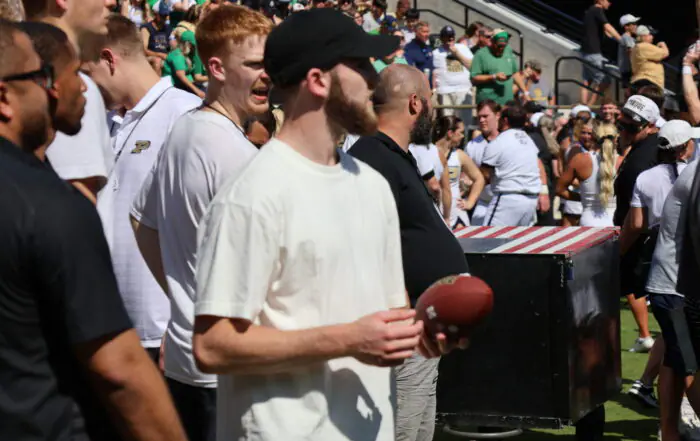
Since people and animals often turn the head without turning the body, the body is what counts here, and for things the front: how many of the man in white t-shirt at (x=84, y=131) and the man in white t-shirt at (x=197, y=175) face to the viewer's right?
2

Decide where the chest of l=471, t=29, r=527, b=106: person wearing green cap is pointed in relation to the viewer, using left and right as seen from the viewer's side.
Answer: facing the viewer

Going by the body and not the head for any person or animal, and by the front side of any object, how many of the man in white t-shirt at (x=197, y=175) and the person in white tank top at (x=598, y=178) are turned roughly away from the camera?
1

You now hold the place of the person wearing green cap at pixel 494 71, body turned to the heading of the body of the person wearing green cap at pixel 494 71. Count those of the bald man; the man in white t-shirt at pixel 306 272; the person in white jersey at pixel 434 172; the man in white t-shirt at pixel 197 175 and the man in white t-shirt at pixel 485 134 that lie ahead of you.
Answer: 5

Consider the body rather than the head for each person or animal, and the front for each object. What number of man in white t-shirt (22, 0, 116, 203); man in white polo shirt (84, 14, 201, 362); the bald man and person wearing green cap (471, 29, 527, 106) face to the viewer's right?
2

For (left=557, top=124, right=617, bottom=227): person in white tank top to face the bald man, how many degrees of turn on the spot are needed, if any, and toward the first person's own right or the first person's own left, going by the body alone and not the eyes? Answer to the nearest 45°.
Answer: approximately 180°

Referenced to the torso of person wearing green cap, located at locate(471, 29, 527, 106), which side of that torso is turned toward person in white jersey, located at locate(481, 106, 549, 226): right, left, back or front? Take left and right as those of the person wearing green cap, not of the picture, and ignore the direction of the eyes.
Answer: front

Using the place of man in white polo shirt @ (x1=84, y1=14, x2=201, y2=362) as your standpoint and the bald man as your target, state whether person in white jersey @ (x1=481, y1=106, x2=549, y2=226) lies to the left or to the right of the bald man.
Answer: left

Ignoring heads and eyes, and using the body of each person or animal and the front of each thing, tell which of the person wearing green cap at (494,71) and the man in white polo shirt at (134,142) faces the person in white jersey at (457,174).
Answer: the person wearing green cap

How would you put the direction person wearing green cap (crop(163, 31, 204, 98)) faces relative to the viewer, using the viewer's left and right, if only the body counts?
facing the viewer and to the right of the viewer

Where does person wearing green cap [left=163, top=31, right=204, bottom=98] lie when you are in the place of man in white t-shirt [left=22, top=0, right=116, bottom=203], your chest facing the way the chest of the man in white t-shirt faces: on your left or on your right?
on your left

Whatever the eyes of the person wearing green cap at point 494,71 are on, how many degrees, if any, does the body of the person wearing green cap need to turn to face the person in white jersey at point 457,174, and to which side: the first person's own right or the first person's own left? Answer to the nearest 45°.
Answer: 0° — they already face them
